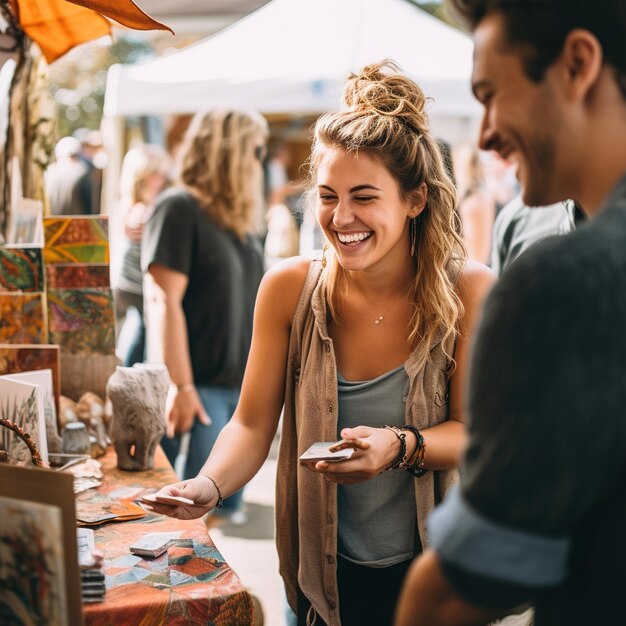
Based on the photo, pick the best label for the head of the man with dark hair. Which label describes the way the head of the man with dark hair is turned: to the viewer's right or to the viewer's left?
to the viewer's left

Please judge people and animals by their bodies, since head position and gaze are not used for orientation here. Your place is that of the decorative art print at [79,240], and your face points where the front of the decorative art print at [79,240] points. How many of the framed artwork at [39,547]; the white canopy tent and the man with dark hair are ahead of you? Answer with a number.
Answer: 2

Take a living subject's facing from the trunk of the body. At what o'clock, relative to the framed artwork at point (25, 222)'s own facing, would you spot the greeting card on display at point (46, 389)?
The greeting card on display is roughly at 12 o'clock from the framed artwork.

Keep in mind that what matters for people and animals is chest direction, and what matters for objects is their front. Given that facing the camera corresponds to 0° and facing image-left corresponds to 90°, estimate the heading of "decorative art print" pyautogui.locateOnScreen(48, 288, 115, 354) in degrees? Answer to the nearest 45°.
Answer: approximately 0°
